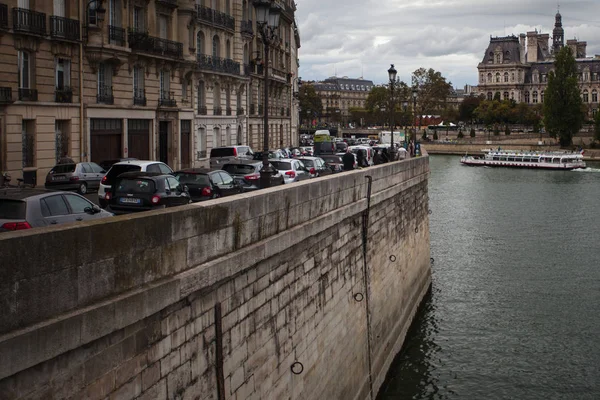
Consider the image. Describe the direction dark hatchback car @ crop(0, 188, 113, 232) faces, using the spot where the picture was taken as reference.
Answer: facing away from the viewer and to the right of the viewer

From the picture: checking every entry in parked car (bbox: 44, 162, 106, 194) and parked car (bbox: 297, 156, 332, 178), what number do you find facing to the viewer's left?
0

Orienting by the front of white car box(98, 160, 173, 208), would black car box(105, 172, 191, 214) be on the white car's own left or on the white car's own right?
on the white car's own right

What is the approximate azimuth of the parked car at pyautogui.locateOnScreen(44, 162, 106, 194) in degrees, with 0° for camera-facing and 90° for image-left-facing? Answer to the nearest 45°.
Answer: approximately 225°

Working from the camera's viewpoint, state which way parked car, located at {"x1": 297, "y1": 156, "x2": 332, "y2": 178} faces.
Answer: facing away from the viewer and to the right of the viewer

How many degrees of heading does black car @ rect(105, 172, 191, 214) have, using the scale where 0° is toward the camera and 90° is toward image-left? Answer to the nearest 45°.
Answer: approximately 225°

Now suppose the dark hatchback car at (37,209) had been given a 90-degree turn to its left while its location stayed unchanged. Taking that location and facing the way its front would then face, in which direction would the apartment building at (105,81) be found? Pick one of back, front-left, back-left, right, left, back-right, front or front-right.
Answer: front-right

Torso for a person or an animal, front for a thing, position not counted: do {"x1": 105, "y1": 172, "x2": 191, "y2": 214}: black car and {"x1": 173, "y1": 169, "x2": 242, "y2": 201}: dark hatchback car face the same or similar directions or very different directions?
same or similar directions

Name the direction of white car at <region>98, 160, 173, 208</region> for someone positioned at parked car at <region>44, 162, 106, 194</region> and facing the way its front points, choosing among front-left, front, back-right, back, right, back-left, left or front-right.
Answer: back-right

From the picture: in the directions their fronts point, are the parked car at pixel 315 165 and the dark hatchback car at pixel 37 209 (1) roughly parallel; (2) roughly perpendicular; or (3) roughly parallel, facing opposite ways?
roughly parallel

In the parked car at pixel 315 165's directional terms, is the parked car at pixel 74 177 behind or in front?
behind

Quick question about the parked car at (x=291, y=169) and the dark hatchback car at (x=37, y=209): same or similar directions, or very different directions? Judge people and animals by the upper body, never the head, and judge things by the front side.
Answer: same or similar directions

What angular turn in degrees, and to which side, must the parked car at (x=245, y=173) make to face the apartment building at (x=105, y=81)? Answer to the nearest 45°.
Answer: approximately 90° to its left

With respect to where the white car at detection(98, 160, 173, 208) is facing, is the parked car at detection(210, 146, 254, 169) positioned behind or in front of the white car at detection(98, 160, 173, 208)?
in front

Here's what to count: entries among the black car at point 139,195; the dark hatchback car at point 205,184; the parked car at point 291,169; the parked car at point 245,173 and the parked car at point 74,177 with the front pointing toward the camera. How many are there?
0
